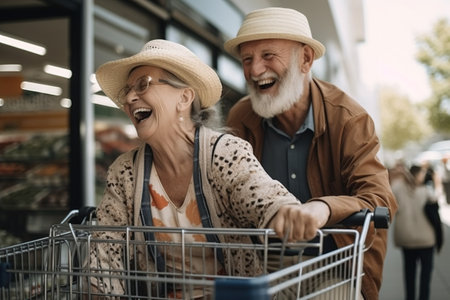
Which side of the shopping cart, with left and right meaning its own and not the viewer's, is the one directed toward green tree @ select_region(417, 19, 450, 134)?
back

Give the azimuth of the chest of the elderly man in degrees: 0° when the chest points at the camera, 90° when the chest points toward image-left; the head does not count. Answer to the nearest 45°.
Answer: approximately 45°

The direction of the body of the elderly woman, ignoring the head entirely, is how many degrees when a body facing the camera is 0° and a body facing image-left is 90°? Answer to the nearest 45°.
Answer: approximately 45°

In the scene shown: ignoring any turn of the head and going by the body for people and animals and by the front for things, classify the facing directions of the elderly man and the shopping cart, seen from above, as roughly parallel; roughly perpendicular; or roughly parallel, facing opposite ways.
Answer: roughly parallel

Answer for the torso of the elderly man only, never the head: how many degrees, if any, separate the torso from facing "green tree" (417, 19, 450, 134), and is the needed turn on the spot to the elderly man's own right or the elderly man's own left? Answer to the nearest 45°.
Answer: approximately 135° to the elderly man's own right

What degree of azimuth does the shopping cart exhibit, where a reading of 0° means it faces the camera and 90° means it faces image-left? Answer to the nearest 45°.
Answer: approximately 45°

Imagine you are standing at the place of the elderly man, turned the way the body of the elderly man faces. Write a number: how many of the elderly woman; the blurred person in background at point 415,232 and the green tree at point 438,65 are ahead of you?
1

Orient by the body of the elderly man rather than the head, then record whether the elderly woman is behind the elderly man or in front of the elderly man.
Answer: in front

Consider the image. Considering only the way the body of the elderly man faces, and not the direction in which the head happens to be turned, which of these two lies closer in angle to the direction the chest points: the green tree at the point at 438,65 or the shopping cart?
the shopping cart

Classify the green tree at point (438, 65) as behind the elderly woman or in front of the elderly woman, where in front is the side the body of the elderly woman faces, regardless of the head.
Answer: behind

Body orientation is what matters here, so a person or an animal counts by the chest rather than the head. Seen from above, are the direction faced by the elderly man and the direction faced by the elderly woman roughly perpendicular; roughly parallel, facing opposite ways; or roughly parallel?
roughly parallel

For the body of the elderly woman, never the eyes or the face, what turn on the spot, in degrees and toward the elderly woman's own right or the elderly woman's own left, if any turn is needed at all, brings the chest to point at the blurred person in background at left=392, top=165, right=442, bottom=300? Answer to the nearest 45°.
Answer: approximately 180°

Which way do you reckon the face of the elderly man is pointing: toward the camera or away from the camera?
toward the camera
